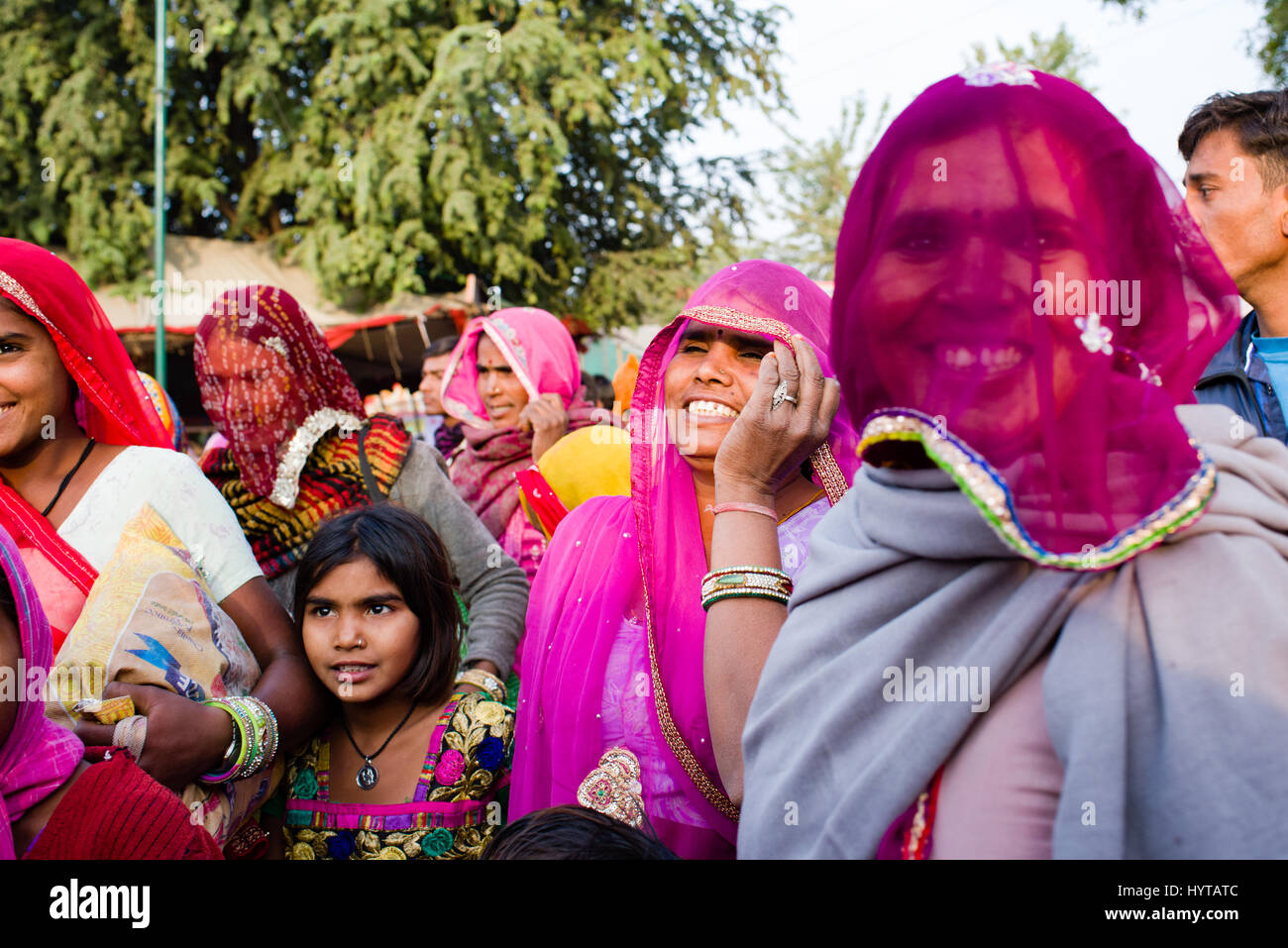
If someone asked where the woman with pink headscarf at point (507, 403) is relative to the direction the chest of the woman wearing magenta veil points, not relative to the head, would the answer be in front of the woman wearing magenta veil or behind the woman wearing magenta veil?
behind

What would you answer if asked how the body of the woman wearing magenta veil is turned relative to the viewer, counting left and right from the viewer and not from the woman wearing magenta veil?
facing the viewer

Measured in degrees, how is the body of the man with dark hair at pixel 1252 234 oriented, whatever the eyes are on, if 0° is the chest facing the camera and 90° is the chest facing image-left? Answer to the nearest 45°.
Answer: approximately 45°

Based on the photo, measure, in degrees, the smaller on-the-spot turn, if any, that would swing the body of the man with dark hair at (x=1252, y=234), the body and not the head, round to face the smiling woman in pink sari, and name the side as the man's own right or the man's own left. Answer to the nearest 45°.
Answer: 0° — they already face them

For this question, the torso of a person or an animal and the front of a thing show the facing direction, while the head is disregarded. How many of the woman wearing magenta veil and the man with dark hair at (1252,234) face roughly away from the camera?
0

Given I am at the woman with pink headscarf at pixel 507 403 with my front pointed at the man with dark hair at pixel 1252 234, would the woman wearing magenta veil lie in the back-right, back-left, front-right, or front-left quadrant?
front-right

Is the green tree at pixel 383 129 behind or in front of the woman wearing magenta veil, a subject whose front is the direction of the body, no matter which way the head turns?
behind

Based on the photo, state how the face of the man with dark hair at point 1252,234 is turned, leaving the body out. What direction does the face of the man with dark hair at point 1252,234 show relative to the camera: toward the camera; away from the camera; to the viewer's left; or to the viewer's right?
to the viewer's left

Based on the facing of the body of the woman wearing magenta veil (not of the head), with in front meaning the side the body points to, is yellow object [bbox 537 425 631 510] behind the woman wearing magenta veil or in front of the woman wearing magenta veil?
behind

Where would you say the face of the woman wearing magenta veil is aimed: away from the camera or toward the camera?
toward the camera

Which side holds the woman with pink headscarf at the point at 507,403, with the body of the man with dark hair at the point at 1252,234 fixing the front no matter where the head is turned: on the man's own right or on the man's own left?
on the man's own right

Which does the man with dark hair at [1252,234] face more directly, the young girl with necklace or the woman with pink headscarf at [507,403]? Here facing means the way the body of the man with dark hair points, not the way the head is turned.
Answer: the young girl with necklace
